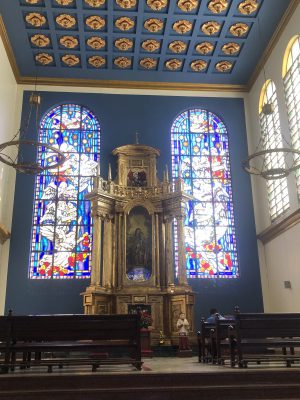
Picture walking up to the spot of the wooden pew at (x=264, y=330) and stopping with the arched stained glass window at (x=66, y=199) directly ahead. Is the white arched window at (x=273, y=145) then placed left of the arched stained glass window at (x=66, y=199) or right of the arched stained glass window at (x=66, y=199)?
right

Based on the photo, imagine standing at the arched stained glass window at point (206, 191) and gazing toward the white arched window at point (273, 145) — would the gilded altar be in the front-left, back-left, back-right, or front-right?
back-right

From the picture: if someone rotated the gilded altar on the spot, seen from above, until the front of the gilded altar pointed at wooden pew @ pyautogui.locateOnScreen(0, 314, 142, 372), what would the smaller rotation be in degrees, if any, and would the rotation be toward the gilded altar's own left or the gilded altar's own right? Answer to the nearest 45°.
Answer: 0° — it already faces it

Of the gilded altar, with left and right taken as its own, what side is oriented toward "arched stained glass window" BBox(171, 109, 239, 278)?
left

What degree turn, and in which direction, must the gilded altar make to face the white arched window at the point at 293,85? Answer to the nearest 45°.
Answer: approximately 45° to its left

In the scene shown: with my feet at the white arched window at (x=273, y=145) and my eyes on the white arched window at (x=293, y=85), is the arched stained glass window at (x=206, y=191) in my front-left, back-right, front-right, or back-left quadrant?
back-right

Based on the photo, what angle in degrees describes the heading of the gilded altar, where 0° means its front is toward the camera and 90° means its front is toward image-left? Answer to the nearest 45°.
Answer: approximately 0°

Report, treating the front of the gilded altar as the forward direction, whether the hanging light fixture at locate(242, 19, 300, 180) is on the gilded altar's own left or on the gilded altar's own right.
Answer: on the gilded altar's own left

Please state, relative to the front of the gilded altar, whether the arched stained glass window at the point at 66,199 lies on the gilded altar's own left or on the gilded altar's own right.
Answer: on the gilded altar's own right

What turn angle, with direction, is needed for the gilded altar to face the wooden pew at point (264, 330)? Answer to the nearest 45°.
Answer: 0° — it already faces it

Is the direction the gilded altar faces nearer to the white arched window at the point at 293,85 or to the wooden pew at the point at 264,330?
the wooden pew
